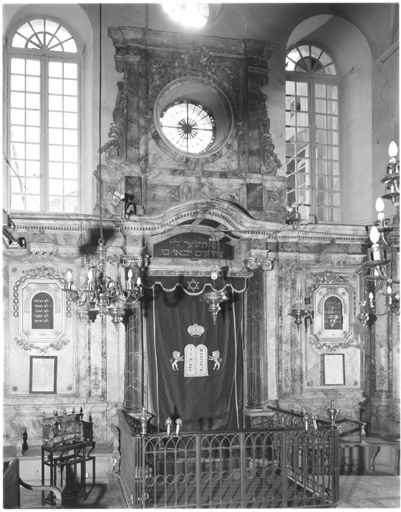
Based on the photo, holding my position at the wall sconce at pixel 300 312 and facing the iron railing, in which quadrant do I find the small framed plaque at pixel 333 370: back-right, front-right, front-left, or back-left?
back-left

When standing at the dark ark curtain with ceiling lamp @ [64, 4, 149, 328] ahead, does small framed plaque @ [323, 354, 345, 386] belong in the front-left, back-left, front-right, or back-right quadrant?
back-left

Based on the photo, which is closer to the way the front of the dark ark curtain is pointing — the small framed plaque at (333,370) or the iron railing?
the iron railing

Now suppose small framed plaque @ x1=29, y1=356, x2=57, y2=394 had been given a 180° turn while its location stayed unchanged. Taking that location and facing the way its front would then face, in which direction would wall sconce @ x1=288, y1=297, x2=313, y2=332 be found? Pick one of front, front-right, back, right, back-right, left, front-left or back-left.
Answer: right

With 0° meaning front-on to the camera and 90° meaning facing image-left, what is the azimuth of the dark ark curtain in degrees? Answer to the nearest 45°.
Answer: approximately 0°

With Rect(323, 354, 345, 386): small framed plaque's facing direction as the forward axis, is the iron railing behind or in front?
in front

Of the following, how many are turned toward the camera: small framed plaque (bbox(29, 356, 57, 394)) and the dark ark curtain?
2

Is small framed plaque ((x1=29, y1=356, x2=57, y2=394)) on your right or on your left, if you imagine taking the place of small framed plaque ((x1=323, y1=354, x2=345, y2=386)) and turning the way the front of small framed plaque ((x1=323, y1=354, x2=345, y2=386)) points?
on your right

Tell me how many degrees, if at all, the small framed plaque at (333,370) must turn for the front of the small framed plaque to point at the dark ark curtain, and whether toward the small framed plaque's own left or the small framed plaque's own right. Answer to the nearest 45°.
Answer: approximately 45° to the small framed plaque's own right

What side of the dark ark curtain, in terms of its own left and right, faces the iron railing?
front

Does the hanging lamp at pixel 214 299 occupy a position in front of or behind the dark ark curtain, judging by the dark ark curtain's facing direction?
in front
